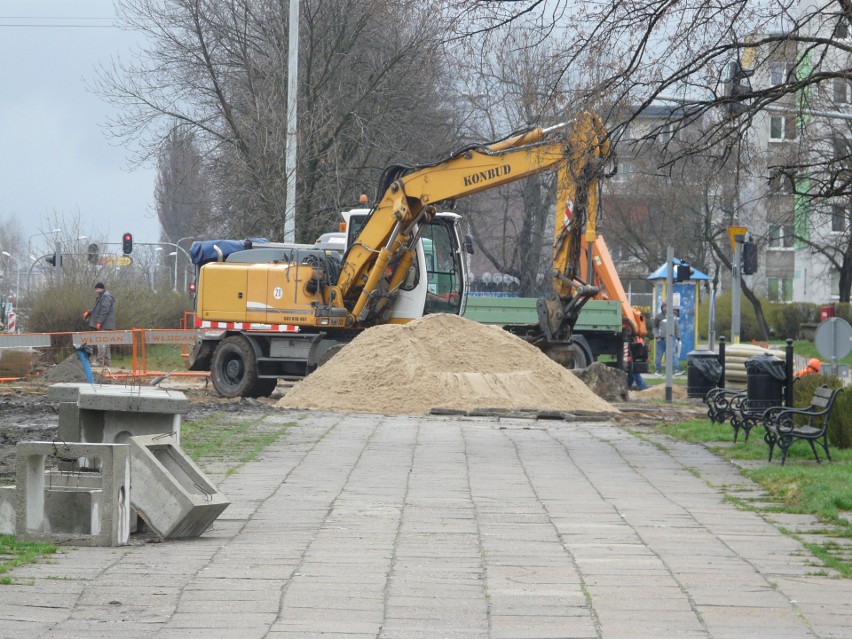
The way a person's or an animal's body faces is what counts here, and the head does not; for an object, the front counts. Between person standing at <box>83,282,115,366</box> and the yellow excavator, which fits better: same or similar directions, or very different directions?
very different directions

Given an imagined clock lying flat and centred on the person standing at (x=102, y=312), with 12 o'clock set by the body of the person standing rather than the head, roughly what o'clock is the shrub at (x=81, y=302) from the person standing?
The shrub is roughly at 3 o'clock from the person standing.

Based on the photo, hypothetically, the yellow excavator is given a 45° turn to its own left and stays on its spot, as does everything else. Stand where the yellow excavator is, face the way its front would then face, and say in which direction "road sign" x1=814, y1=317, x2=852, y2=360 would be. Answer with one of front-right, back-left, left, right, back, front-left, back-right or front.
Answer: right

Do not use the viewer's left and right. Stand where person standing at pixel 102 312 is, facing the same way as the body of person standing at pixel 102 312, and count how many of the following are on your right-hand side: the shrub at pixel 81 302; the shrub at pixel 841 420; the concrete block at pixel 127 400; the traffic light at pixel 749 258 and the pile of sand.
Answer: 1

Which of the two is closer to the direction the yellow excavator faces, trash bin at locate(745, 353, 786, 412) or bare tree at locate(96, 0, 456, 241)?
the trash bin

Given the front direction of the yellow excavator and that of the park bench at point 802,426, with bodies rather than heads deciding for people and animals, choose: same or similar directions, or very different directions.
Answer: very different directions

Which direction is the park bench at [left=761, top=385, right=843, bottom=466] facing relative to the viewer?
to the viewer's left

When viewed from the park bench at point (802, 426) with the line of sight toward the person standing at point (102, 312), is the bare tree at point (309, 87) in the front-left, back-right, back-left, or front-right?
front-right

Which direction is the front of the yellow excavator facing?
to the viewer's right

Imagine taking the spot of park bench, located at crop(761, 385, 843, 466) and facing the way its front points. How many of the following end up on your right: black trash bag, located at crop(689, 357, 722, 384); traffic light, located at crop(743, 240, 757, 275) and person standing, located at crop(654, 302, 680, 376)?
3

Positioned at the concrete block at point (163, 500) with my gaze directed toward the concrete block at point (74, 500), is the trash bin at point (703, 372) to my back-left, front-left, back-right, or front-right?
back-right

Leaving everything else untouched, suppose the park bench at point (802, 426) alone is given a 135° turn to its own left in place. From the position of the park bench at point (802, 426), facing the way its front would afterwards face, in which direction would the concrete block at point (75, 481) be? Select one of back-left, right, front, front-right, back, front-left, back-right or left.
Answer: right
